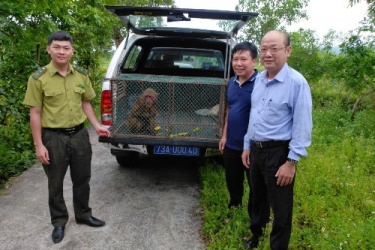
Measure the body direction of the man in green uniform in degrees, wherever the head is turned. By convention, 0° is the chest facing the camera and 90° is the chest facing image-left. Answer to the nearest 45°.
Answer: approximately 0°

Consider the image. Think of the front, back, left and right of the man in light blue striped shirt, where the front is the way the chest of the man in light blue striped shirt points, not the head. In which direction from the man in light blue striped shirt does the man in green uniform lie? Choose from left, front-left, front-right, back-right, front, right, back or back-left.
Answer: front-right

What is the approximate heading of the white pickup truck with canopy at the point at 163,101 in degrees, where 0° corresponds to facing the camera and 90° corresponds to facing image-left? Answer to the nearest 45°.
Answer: approximately 180°

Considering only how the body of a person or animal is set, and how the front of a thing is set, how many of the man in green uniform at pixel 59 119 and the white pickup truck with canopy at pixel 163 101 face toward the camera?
1

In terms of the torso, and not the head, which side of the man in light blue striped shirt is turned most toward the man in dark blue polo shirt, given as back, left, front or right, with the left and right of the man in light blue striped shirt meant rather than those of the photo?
right

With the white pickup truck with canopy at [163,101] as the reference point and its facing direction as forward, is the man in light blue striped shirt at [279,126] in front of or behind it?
behind

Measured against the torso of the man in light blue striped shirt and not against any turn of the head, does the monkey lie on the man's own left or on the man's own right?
on the man's own right

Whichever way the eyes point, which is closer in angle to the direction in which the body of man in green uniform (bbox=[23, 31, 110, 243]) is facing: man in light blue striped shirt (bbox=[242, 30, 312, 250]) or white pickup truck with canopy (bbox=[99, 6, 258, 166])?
the man in light blue striped shirt
